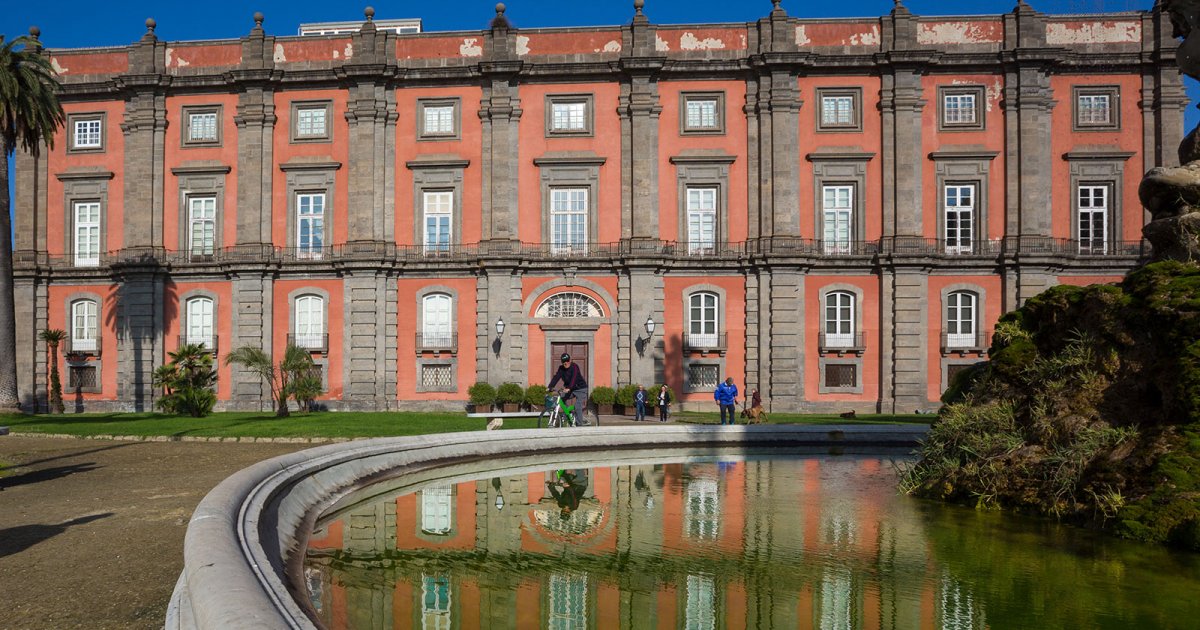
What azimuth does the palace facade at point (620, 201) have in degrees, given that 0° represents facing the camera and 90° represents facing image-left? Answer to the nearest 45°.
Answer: approximately 0°

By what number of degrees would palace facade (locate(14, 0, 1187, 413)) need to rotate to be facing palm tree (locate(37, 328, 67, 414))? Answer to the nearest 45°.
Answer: approximately 90° to its right
